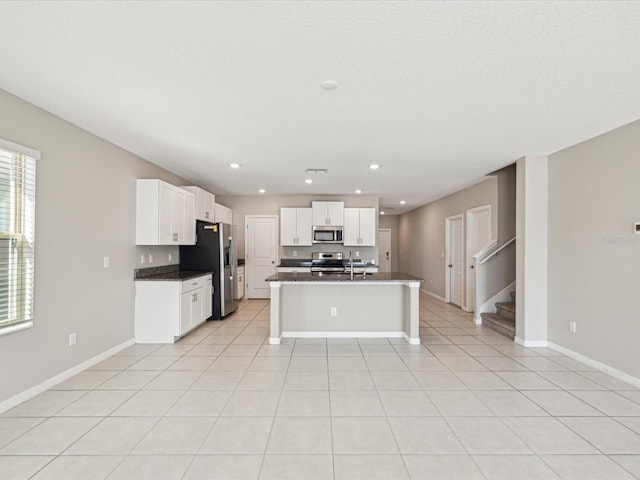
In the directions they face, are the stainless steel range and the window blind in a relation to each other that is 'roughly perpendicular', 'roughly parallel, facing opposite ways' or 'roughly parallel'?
roughly perpendicular

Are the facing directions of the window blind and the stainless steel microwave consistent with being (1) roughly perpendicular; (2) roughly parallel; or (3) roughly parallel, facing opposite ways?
roughly perpendicular

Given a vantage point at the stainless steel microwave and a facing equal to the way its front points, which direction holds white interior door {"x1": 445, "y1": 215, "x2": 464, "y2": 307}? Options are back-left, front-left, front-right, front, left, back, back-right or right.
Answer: left

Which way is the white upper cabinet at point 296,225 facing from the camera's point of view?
toward the camera

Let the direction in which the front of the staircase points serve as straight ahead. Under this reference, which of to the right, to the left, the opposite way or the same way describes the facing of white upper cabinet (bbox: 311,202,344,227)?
to the left

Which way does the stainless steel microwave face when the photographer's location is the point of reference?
facing the viewer

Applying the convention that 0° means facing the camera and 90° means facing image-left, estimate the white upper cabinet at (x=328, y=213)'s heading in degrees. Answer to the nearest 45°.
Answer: approximately 0°

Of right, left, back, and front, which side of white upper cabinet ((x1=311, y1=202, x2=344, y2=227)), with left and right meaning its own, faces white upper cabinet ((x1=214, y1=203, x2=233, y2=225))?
right

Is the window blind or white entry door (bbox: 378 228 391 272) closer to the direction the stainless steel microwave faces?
the window blind

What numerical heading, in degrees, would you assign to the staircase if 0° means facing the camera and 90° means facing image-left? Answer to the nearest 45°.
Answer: approximately 45°

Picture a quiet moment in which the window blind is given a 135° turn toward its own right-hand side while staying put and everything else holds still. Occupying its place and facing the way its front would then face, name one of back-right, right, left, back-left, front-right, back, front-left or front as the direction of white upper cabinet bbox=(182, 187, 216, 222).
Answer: back-right

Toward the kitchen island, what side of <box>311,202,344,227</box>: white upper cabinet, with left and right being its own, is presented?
front

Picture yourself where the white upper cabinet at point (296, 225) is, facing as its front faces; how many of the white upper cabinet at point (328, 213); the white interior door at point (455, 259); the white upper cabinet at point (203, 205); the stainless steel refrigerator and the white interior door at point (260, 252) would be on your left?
2
